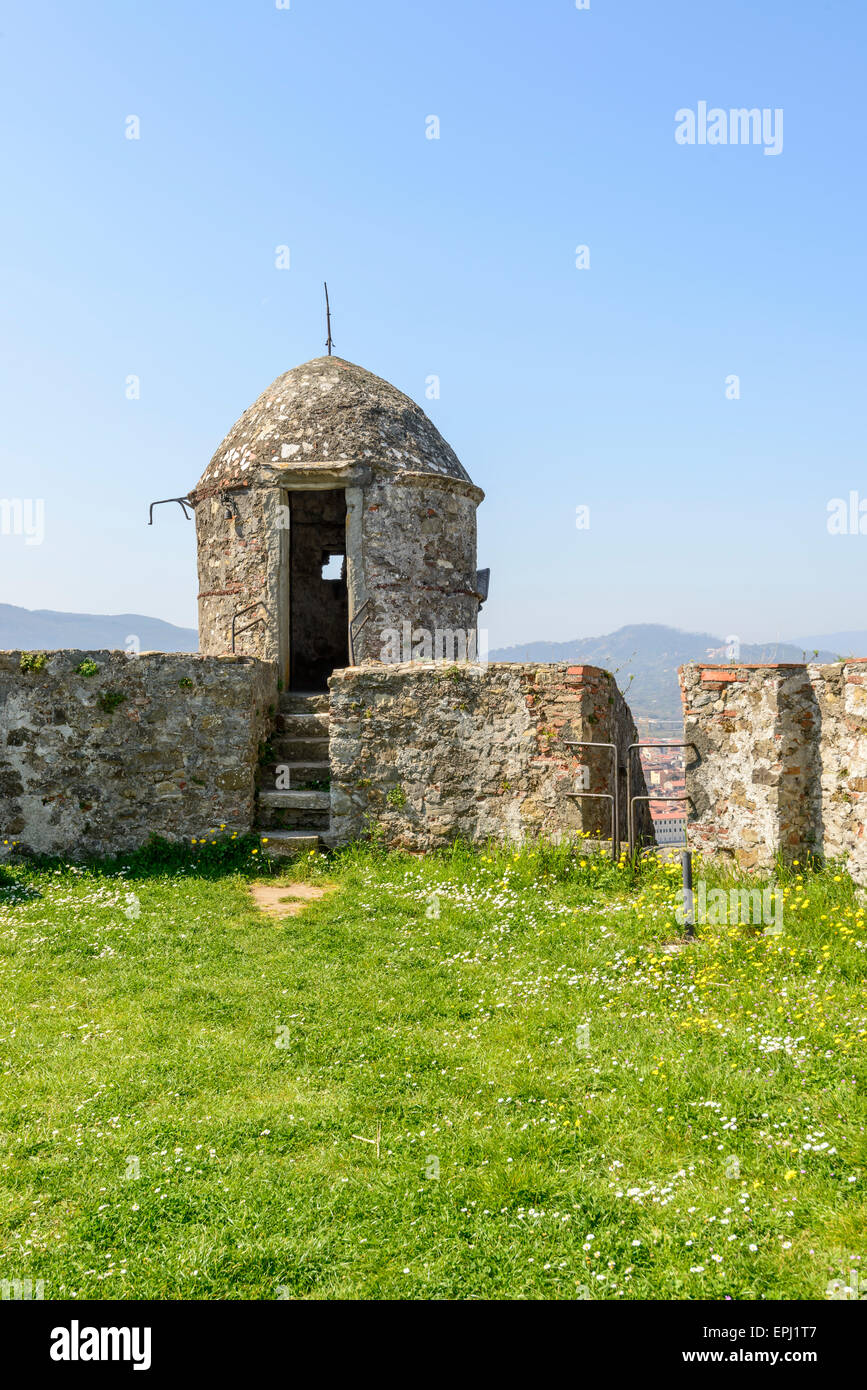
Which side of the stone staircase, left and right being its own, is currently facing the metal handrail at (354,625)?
back

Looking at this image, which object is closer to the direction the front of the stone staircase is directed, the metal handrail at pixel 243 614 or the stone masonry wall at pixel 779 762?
the stone masonry wall

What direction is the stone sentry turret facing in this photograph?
toward the camera

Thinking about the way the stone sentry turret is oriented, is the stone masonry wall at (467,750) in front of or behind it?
in front

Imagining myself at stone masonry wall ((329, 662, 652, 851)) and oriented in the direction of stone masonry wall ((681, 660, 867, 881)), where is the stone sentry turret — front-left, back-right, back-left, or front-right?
back-left

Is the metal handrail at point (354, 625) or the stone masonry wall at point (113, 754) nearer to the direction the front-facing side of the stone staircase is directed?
the stone masonry wall

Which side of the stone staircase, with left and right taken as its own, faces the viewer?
front

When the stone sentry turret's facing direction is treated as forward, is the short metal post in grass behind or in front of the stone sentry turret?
in front

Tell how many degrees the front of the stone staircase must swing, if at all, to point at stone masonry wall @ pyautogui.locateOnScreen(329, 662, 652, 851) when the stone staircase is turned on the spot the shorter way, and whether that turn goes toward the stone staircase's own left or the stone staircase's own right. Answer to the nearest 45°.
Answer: approximately 45° to the stone staircase's own left
